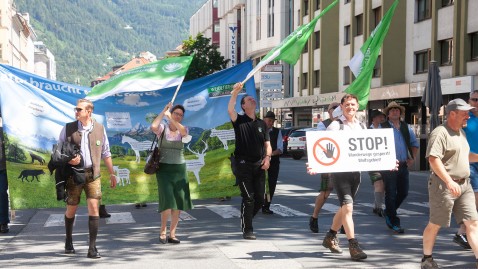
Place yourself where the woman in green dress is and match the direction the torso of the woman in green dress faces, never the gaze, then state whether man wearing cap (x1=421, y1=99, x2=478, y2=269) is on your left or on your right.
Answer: on your left

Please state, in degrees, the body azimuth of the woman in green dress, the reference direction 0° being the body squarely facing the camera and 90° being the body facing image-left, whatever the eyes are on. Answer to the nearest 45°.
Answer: approximately 0°

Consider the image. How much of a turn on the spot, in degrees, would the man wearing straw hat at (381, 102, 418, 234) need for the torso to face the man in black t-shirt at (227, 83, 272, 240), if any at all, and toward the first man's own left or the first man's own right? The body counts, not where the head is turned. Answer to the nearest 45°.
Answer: approximately 45° to the first man's own right

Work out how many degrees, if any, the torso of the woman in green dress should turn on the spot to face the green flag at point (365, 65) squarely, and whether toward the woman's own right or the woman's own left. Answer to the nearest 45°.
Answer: approximately 90° to the woman's own left

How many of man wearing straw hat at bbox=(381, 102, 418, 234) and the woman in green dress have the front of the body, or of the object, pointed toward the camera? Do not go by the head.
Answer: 2

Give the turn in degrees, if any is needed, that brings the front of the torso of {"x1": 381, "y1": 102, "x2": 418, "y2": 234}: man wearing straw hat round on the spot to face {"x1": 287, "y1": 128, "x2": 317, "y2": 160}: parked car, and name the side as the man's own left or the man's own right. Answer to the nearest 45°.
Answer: approximately 180°

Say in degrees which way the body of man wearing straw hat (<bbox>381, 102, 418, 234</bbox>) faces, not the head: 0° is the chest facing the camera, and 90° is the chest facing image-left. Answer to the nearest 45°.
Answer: approximately 0°
